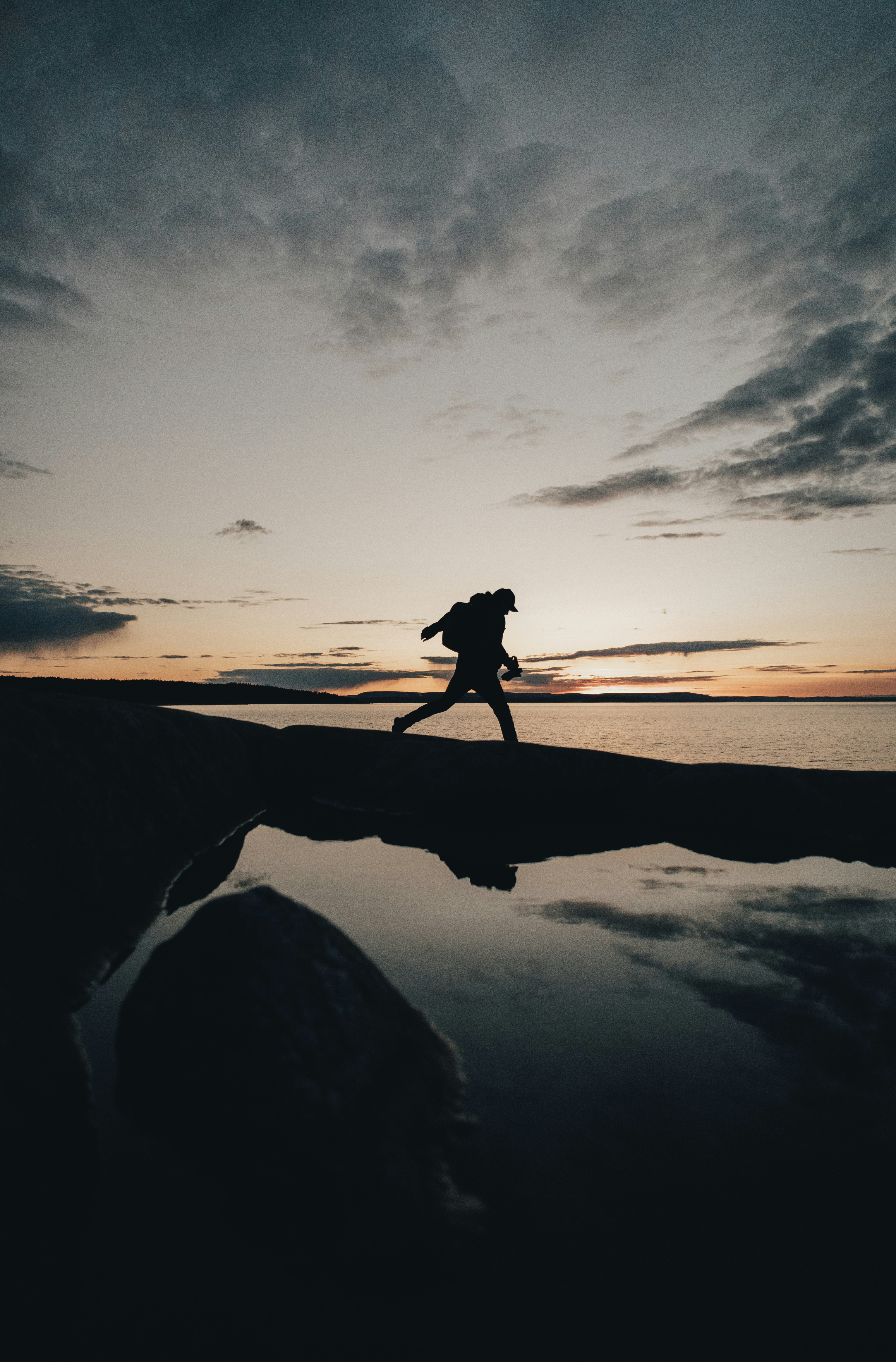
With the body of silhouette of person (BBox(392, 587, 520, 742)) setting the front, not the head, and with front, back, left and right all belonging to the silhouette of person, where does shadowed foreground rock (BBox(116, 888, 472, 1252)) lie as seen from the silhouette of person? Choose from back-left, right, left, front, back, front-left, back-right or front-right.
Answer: right

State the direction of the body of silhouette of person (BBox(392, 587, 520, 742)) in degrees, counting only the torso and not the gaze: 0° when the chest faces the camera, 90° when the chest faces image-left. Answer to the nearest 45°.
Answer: approximately 270°

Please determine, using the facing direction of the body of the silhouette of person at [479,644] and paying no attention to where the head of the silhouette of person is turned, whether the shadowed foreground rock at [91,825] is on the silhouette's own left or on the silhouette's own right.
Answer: on the silhouette's own right
